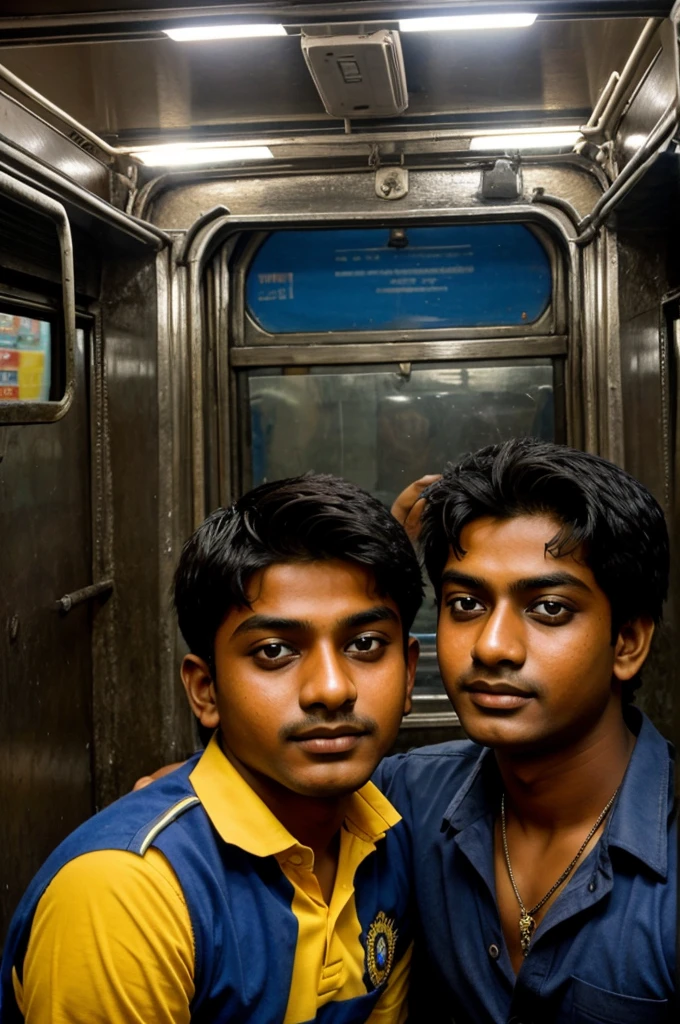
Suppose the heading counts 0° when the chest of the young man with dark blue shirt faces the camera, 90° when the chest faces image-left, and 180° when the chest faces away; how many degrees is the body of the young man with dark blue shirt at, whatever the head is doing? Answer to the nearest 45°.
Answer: approximately 45°

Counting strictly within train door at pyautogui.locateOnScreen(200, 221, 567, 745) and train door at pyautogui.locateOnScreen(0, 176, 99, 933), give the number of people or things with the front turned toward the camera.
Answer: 1

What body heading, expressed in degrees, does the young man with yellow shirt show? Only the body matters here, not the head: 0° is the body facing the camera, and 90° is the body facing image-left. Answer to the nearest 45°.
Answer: approximately 315°

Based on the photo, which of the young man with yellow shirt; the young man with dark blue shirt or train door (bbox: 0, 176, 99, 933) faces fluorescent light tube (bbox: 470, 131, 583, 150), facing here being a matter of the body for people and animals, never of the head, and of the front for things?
the train door

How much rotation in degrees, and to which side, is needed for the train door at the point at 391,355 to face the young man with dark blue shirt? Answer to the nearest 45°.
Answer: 0° — it already faces them

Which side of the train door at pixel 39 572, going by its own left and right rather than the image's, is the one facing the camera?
right
